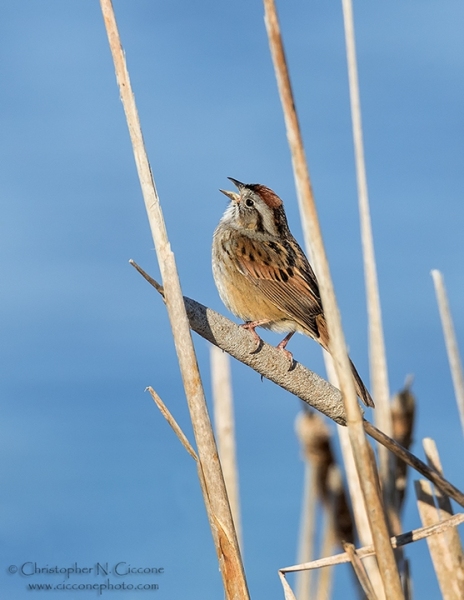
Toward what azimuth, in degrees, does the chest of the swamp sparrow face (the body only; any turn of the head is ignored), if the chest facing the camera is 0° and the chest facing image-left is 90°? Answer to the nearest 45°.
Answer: approximately 90°

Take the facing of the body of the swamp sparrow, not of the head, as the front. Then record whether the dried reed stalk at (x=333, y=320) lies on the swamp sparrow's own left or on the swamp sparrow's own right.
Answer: on the swamp sparrow's own left
